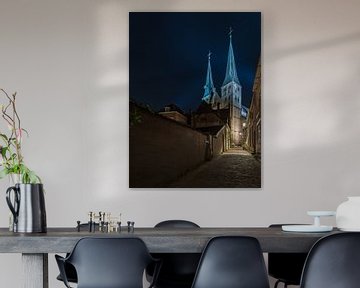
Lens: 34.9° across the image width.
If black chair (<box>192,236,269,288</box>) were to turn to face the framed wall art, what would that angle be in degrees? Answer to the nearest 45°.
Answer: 0° — it already faces it

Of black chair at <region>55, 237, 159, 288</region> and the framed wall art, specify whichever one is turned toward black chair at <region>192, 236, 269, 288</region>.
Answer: the framed wall art

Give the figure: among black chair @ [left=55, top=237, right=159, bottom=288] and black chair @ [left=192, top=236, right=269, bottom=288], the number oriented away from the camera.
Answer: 2

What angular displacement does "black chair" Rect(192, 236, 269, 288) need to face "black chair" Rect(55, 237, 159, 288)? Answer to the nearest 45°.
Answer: approximately 90° to its left

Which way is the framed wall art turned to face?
toward the camera

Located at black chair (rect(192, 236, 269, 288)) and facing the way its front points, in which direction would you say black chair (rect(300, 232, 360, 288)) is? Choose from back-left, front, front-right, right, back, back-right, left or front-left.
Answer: right

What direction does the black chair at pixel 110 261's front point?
away from the camera

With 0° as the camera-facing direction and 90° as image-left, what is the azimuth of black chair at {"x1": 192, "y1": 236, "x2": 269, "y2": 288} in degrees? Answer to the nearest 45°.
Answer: approximately 180°

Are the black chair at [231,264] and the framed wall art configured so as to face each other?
yes

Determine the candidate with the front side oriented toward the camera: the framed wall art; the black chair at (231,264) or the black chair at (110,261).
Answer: the framed wall art

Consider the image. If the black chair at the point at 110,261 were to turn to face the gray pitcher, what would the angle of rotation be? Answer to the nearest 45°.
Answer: approximately 45° to its left

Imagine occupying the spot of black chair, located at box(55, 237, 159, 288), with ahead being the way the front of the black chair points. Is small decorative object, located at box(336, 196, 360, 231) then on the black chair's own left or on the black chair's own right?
on the black chair's own right

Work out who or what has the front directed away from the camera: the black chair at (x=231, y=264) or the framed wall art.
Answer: the black chair

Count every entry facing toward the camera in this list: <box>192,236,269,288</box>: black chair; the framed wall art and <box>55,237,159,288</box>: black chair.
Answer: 1

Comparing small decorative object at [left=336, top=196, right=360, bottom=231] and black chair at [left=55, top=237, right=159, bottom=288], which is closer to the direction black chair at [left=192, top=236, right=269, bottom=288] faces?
the small decorative object
